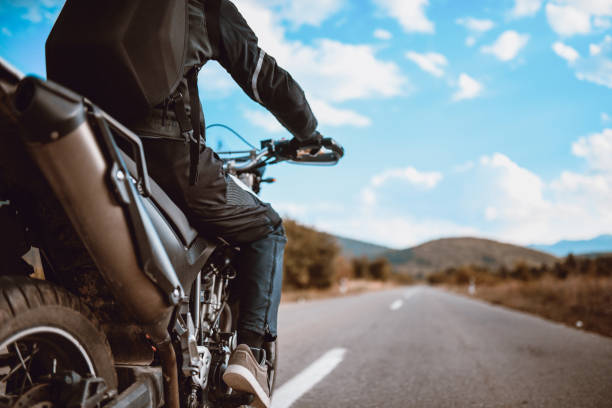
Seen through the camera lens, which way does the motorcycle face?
facing away from the viewer and to the right of the viewer

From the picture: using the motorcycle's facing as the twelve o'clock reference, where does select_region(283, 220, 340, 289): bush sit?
The bush is roughly at 11 o'clock from the motorcycle.
